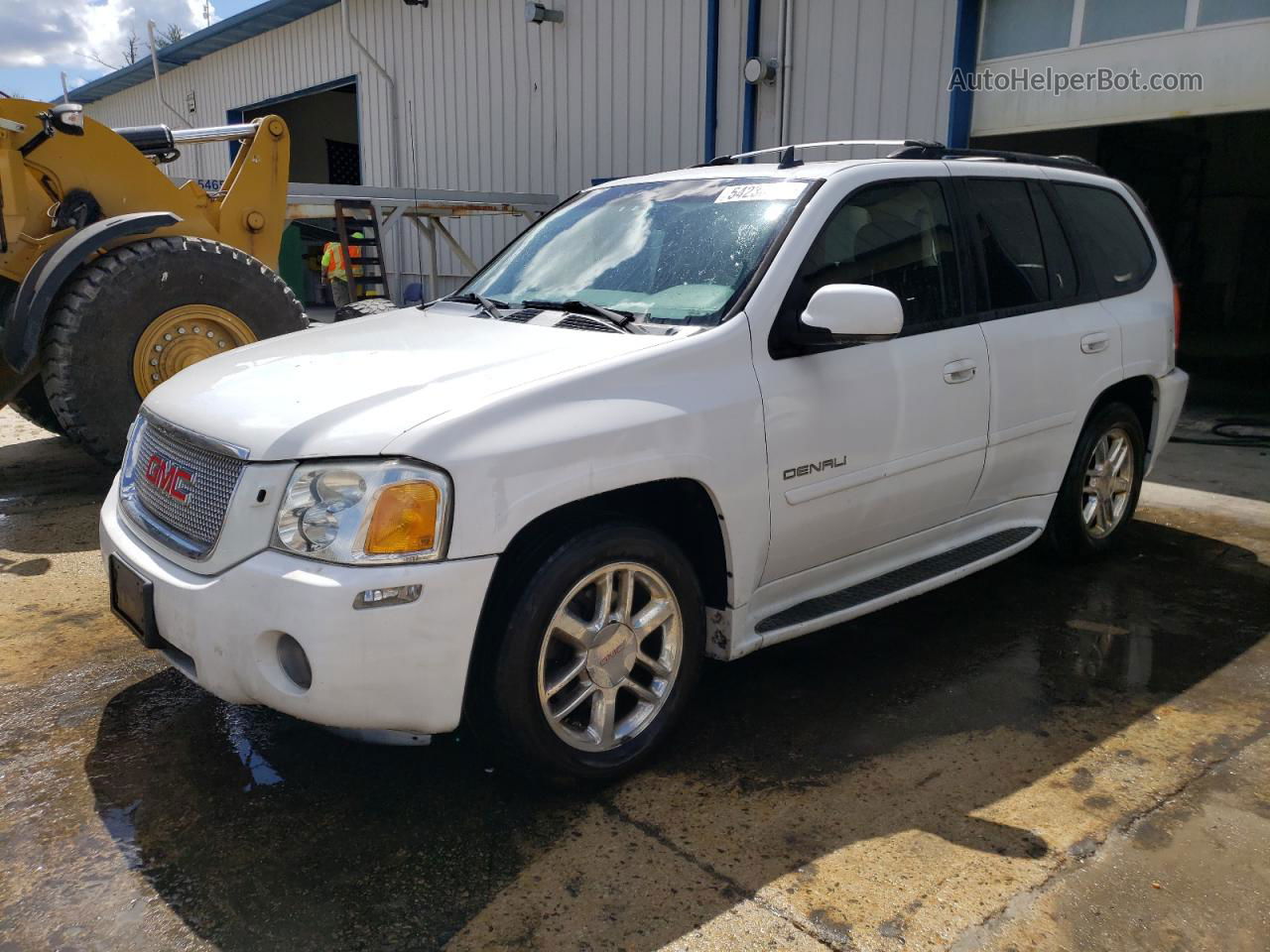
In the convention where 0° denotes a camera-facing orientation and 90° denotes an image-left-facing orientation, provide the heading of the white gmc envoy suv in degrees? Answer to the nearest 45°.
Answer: approximately 45°

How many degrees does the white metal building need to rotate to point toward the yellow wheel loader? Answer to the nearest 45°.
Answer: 0° — it already faces it

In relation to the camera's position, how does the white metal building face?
facing the viewer and to the left of the viewer

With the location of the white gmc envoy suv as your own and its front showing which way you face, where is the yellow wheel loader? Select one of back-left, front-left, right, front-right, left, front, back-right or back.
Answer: right

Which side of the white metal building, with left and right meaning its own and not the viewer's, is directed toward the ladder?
front

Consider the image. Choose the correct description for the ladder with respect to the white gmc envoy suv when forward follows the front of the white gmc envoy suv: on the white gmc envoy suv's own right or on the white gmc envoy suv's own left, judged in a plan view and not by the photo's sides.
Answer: on the white gmc envoy suv's own right
